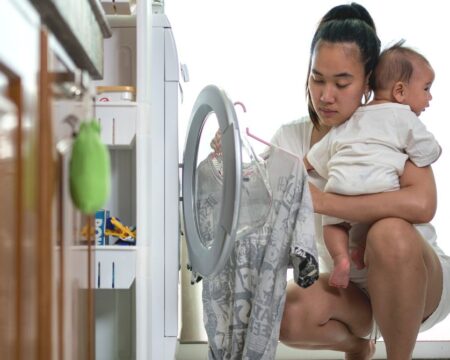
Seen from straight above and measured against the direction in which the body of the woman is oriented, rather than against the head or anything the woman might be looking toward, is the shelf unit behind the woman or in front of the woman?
in front

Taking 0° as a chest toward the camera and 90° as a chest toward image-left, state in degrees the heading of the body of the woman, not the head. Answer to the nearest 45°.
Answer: approximately 45°

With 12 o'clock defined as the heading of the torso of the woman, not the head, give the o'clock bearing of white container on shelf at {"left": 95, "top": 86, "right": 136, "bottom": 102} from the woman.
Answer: The white container on shelf is roughly at 1 o'clock from the woman.

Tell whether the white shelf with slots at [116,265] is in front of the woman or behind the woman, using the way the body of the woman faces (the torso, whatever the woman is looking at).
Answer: in front

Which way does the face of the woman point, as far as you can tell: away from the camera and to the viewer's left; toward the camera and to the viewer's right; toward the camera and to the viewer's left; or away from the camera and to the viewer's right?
toward the camera and to the viewer's left

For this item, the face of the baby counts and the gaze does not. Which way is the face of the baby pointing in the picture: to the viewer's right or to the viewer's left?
to the viewer's right
